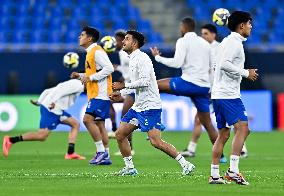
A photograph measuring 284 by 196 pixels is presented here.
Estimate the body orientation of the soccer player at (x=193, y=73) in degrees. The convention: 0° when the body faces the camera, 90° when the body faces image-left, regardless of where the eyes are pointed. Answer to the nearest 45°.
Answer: approximately 135°

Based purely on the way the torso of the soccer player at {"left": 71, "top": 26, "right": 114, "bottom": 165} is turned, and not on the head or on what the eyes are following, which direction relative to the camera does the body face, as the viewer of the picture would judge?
to the viewer's left

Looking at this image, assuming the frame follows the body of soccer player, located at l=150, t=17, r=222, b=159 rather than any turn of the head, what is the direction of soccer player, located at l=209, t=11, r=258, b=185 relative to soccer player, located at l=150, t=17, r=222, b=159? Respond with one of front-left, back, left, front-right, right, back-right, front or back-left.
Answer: back-left

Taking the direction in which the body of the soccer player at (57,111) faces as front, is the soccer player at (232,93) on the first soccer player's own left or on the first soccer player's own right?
on the first soccer player's own right

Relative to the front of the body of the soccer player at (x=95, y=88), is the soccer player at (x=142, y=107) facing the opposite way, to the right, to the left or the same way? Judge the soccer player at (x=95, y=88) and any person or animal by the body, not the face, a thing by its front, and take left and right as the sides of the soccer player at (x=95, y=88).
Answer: the same way

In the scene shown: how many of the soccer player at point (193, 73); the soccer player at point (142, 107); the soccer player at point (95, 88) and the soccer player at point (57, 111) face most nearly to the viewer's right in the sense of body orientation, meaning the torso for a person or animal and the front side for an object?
1

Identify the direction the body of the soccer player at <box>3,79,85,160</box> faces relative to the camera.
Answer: to the viewer's right

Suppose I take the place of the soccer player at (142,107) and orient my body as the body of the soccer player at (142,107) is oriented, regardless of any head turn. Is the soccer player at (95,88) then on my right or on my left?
on my right

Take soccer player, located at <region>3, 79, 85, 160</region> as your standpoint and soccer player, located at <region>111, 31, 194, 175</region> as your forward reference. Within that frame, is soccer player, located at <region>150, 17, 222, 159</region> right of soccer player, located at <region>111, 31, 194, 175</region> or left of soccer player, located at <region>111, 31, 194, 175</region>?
left
